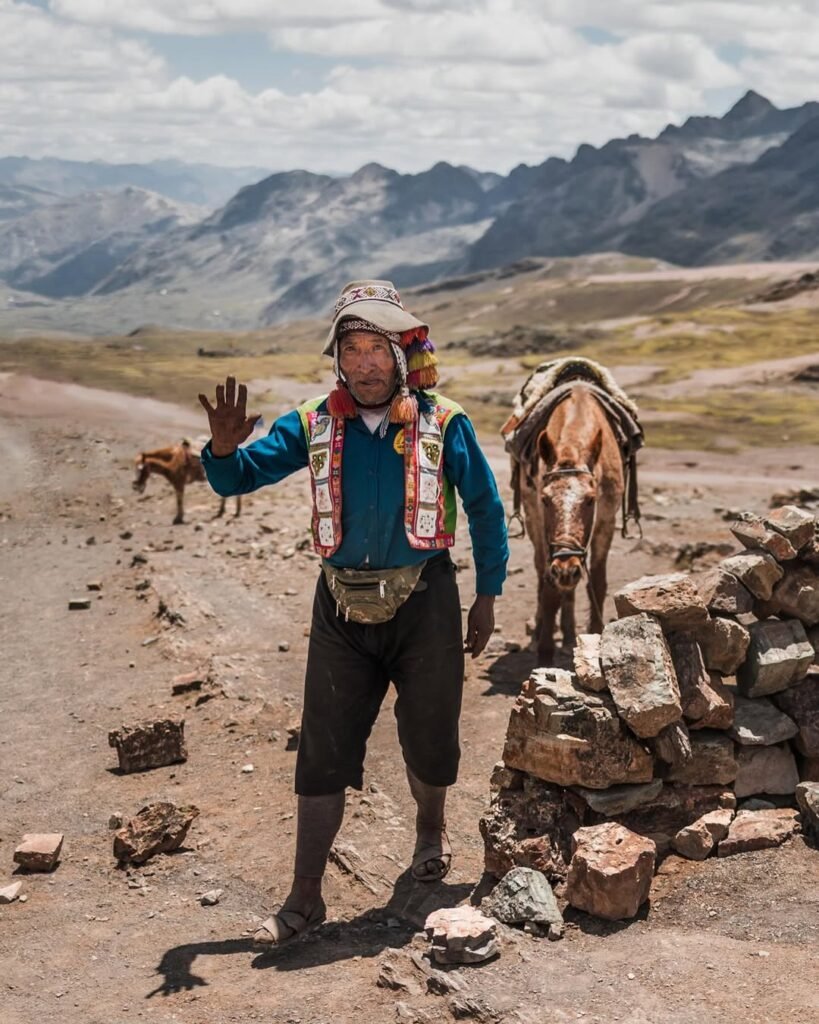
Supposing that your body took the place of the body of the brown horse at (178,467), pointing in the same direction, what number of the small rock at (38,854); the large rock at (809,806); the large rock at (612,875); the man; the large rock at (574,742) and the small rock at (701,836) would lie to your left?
6

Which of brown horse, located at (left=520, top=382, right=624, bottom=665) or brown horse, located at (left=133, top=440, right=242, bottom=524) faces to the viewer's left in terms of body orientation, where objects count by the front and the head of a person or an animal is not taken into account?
brown horse, located at (left=133, top=440, right=242, bottom=524)

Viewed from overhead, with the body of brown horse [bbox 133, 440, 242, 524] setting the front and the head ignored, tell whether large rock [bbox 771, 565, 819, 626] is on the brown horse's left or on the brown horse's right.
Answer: on the brown horse's left

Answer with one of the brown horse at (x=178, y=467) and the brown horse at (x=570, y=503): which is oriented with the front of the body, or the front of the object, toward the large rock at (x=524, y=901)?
the brown horse at (x=570, y=503)

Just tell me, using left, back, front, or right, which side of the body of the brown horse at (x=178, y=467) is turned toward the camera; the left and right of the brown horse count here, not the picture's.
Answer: left

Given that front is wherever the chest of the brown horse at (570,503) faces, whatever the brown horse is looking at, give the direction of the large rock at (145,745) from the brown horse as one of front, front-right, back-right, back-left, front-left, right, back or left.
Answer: front-right

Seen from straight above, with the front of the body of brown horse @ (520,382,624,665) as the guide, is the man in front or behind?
in front

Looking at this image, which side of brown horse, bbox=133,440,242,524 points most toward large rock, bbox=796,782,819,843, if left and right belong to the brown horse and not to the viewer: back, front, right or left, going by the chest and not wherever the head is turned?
left

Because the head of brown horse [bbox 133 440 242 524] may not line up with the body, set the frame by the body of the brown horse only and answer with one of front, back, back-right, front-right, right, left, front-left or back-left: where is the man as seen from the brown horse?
left

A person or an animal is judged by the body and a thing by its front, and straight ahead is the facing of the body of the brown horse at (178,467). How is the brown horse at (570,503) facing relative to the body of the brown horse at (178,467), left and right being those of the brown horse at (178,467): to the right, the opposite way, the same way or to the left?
to the left

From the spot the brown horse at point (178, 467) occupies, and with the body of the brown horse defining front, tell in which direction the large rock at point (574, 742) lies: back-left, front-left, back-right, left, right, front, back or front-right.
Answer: left

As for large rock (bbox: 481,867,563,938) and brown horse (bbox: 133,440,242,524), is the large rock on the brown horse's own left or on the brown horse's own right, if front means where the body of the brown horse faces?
on the brown horse's own left

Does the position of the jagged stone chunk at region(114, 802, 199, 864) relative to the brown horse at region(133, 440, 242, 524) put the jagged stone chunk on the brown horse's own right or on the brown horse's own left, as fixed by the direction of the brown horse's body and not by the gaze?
on the brown horse's own left

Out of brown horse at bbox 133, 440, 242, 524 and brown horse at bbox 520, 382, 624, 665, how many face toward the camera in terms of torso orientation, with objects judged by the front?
1

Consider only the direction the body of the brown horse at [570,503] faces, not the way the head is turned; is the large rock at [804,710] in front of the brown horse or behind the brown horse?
in front
